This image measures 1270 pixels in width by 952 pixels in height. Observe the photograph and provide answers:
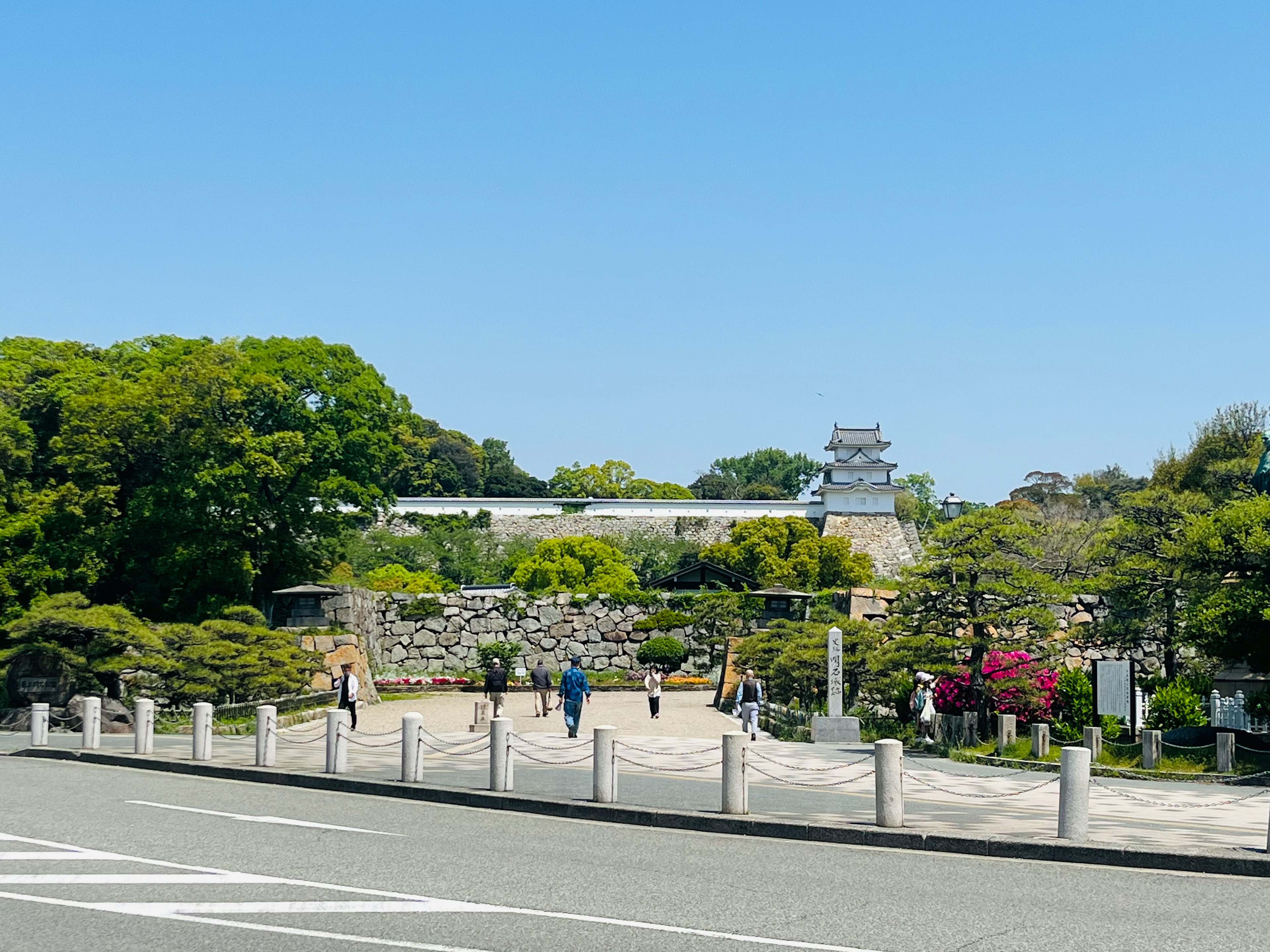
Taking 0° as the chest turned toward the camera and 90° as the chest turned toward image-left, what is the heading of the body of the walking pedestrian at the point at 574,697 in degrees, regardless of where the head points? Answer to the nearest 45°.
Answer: approximately 180°

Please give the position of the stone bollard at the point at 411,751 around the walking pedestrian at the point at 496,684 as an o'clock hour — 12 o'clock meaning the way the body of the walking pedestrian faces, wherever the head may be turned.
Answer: The stone bollard is roughly at 6 o'clock from the walking pedestrian.

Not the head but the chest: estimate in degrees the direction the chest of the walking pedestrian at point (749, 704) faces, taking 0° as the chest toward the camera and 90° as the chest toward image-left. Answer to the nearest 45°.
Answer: approximately 180°

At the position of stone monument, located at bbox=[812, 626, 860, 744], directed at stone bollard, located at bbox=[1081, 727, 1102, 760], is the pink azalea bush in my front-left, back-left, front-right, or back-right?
front-left

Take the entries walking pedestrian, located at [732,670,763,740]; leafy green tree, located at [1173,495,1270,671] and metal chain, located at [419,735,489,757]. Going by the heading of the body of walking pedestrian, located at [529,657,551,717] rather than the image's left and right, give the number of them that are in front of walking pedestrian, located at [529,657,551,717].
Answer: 0

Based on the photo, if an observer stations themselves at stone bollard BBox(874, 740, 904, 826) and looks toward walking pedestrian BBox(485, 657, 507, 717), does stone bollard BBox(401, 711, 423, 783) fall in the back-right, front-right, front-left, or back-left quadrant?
front-left

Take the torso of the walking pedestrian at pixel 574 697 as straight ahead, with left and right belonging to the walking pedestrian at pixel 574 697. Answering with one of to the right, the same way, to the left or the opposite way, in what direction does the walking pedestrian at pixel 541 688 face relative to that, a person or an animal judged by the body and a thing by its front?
the same way

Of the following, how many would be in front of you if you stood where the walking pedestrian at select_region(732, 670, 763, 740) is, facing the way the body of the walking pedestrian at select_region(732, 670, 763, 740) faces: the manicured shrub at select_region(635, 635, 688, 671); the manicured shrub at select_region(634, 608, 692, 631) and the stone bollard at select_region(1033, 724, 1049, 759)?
2

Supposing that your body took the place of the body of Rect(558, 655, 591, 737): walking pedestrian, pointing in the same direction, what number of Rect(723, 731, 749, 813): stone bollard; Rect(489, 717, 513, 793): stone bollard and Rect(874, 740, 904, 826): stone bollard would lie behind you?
3

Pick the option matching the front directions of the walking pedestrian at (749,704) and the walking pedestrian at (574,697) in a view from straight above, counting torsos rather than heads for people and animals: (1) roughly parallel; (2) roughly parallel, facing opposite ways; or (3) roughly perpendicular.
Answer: roughly parallel

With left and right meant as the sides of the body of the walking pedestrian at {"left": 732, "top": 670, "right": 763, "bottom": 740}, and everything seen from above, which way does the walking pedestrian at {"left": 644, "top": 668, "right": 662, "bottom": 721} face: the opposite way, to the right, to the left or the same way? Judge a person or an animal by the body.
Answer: the opposite way

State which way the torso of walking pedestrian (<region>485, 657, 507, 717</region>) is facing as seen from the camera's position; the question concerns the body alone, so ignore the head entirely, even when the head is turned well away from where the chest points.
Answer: away from the camera
